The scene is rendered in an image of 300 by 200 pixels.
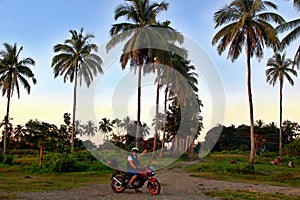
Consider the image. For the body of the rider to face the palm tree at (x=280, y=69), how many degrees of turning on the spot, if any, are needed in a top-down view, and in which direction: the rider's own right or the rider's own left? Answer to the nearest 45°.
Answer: approximately 90° to the rider's own left

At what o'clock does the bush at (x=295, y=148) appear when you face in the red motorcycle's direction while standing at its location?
The bush is roughly at 10 o'clock from the red motorcycle.

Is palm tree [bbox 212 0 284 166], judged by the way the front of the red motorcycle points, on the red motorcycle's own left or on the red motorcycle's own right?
on the red motorcycle's own left

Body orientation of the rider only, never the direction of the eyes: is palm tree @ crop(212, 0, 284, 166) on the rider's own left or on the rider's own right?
on the rider's own left

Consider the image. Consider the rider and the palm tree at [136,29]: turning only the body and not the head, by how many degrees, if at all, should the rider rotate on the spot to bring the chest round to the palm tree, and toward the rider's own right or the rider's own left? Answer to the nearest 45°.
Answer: approximately 135° to the rider's own left

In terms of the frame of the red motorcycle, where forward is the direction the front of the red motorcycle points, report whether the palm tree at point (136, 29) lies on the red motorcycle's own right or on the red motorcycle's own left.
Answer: on the red motorcycle's own left

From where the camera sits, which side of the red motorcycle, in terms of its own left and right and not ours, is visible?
right

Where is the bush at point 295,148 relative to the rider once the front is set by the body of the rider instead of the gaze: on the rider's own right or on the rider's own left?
on the rider's own left
